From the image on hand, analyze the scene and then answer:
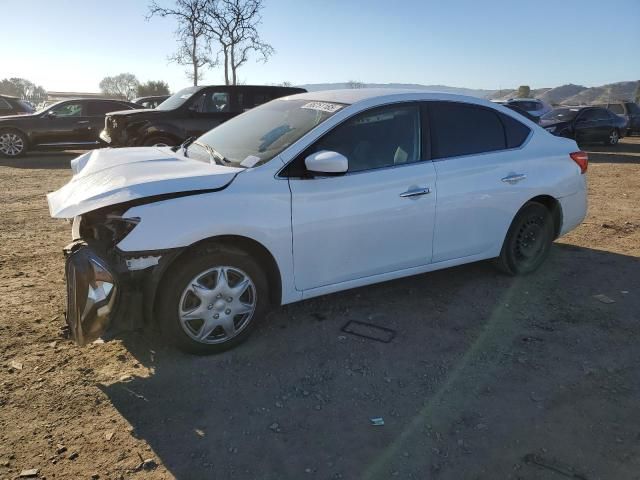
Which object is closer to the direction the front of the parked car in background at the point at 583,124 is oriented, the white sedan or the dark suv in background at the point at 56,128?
the dark suv in background

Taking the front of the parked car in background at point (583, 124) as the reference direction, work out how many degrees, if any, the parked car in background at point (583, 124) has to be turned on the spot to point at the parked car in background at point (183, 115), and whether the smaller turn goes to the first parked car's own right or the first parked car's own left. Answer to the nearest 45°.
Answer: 0° — it already faces it

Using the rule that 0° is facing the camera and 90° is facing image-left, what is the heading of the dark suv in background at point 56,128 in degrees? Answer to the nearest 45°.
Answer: approximately 90°

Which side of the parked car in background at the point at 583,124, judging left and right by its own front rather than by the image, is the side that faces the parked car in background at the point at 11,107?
front

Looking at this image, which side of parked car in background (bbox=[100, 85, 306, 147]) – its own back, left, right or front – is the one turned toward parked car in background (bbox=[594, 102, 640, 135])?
back

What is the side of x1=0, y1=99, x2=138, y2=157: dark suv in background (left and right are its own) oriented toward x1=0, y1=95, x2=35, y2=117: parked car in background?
right

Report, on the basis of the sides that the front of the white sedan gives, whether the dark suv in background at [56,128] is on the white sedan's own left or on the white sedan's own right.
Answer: on the white sedan's own right

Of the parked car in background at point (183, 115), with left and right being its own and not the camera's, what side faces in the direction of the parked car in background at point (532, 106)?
back

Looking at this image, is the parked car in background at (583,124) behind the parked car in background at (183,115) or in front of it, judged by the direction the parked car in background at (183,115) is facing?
behind

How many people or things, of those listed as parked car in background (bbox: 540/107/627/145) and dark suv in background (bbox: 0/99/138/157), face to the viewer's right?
0

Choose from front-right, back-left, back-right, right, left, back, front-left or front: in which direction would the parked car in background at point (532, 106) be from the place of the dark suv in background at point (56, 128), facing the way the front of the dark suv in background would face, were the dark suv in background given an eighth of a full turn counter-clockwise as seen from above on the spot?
back-left
